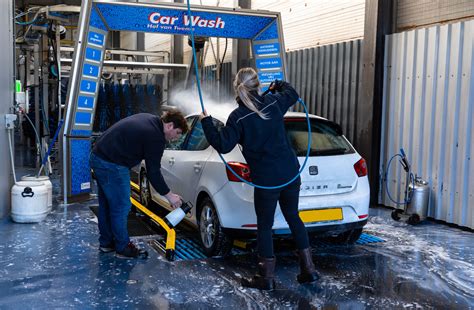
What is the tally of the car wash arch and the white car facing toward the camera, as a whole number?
1

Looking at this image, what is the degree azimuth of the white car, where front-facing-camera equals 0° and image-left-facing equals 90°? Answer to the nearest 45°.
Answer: approximately 135°

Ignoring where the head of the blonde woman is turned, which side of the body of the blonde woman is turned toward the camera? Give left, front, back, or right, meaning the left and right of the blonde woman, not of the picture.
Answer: back

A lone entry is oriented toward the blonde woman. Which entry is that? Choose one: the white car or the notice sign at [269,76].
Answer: the notice sign

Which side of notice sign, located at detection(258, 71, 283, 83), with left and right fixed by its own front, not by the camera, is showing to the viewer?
front

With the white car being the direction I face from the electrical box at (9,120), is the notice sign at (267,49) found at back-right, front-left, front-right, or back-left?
front-left

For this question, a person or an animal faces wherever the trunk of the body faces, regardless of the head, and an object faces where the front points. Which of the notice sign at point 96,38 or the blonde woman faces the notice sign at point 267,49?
the blonde woman

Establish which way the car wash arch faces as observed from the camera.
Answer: facing the viewer

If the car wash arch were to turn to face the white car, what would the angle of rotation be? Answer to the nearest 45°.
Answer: approximately 45° to its left

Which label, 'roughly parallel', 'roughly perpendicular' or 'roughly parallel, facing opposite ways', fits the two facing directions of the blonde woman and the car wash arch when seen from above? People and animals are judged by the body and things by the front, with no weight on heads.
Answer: roughly parallel, facing opposite ways

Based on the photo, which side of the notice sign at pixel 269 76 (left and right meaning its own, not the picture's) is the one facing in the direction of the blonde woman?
front

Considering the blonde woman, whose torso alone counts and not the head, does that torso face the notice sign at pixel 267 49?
yes

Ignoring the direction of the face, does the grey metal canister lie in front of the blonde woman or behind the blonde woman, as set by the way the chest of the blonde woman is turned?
in front

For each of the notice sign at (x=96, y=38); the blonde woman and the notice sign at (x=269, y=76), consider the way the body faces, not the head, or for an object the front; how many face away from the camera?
1

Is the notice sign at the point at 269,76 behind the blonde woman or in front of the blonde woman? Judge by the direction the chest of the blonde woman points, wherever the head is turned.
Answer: in front

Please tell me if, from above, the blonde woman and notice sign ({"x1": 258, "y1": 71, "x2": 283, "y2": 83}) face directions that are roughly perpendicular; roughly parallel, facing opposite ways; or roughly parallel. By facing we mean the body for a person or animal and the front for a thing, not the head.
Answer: roughly parallel, facing opposite ways

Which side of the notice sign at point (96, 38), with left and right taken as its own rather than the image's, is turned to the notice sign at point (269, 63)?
left

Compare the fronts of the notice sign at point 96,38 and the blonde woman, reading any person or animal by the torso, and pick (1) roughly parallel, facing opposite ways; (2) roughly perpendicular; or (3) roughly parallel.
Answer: roughly parallel, facing opposite ways

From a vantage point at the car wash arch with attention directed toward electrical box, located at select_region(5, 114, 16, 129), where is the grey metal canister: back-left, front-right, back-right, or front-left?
back-left

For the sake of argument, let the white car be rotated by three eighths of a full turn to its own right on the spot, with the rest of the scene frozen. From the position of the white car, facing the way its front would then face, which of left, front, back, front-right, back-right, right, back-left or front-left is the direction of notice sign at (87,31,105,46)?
back-left

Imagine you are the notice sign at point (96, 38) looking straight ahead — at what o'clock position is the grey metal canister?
The grey metal canister is roughly at 10 o'clock from the notice sign.
